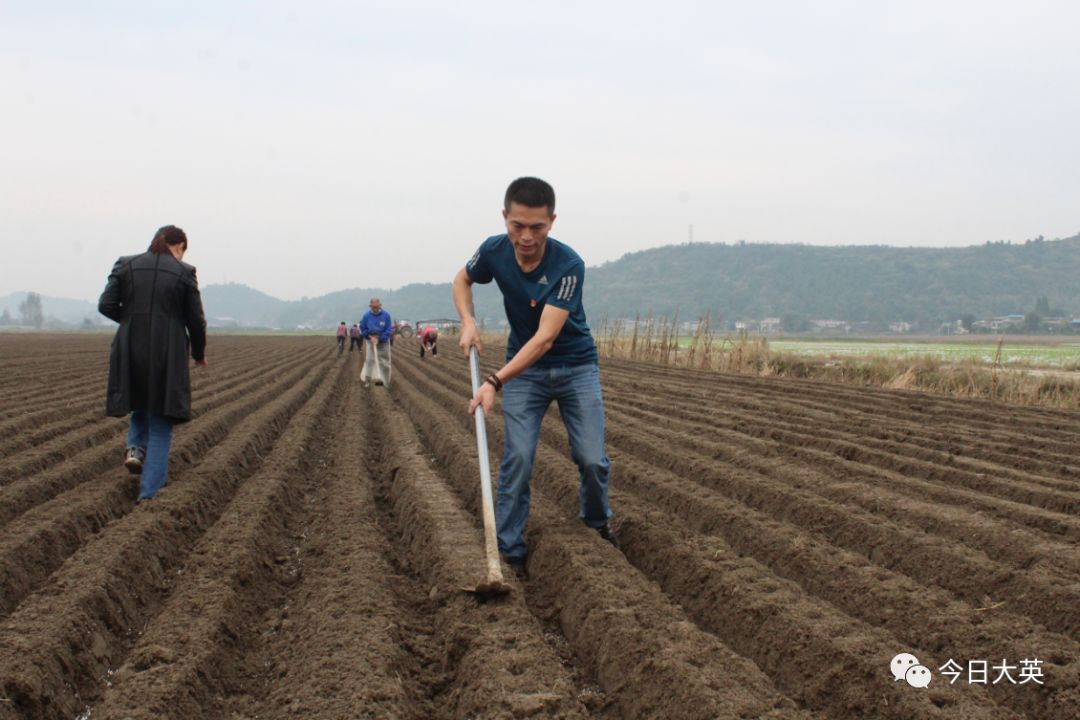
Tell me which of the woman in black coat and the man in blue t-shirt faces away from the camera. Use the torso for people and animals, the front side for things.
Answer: the woman in black coat

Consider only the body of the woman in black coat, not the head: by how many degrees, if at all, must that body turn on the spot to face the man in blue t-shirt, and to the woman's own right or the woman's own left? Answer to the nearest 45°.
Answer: approximately 135° to the woman's own right

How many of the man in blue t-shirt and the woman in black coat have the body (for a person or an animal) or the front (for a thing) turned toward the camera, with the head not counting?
1

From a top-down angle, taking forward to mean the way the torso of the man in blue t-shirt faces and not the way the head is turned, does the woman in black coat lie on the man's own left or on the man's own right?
on the man's own right

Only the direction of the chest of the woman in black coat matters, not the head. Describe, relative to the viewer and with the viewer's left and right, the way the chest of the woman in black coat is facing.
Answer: facing away from the viewer

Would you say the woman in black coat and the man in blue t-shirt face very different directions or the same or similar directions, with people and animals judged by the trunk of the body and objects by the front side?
very different directions

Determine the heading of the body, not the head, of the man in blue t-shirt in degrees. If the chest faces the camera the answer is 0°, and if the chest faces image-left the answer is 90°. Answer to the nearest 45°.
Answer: approximately 0°
